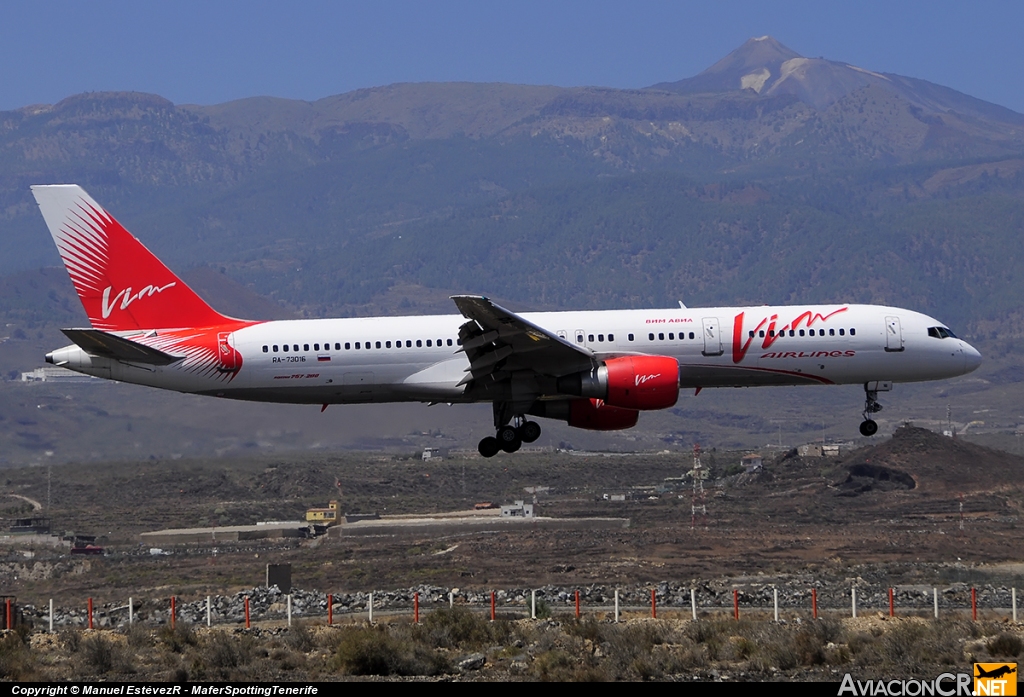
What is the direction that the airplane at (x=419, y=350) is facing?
to the viewer's right
